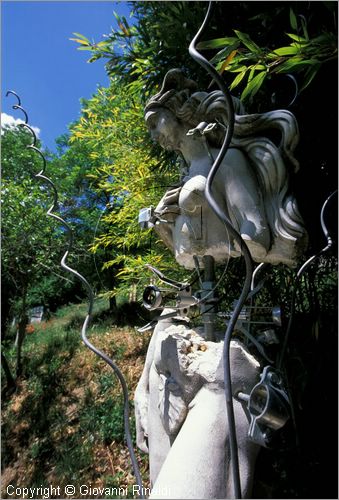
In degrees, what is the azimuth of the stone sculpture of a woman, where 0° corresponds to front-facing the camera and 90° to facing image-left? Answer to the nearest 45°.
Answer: approximately 45°
